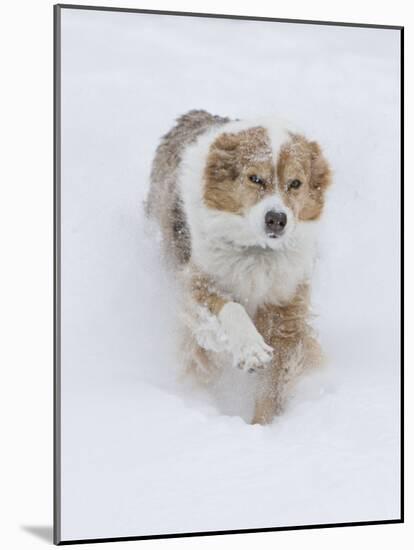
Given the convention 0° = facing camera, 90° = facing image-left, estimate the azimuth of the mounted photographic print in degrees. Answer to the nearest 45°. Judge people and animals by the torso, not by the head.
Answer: approximately 315°
